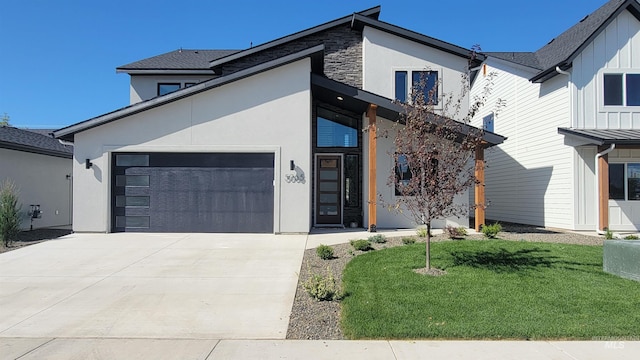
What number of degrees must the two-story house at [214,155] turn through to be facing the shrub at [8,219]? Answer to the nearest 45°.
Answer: approximately 90° to its right

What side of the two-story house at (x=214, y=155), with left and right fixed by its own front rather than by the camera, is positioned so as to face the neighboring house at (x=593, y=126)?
left

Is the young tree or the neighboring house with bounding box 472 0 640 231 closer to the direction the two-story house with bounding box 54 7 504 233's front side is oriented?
the young tree

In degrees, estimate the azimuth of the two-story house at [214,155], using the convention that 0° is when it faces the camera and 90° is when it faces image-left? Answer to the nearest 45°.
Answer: approximately 0°

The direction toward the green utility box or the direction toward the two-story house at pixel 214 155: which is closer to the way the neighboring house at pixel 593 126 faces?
the green utility box

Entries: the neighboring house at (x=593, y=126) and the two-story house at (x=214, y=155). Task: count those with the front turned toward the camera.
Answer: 2

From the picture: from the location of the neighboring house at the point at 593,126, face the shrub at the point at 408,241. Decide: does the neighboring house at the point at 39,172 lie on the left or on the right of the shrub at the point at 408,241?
right

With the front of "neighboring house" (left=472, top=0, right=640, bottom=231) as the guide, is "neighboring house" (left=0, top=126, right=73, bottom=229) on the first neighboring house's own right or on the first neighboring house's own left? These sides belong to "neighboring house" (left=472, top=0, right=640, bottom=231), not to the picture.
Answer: on the first neighboring house's own right

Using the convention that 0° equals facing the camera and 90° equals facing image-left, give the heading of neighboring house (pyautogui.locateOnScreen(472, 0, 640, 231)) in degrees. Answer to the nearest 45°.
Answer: approximately 0°

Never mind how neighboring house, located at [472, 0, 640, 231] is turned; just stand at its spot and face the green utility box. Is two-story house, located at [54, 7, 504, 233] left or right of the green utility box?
right
